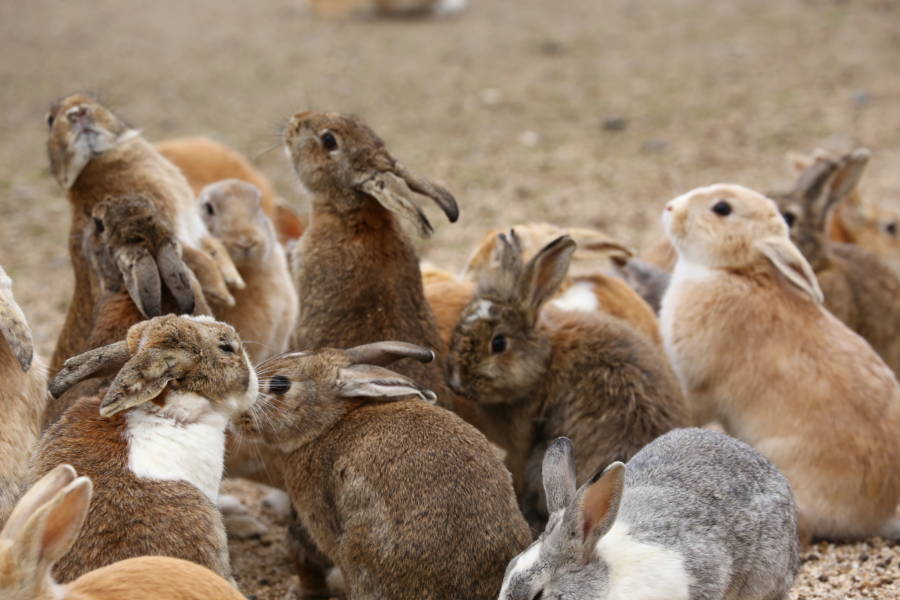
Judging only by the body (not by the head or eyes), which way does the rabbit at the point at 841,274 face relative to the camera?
to the viewer's left

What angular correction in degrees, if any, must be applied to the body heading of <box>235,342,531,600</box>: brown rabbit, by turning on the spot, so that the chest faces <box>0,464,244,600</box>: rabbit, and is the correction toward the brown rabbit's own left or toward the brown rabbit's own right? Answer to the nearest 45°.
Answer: approximately 45° to the brown rabbit's own left

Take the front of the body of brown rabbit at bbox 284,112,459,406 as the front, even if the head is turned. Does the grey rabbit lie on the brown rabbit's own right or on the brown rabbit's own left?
on the brown rabbit's own left

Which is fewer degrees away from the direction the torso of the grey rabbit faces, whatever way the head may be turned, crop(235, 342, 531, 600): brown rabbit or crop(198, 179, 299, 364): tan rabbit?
the brown rabbit

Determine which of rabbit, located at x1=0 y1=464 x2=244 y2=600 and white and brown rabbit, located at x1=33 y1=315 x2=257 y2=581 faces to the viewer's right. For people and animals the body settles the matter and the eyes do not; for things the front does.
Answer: the white and brown rabbit

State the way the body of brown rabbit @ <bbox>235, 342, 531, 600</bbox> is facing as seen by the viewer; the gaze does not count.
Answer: to the viewer's left

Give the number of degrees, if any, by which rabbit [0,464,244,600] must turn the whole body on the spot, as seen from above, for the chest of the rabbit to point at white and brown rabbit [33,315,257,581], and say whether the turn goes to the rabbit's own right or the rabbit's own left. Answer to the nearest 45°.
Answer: approximately 90° to the rabbit's own right

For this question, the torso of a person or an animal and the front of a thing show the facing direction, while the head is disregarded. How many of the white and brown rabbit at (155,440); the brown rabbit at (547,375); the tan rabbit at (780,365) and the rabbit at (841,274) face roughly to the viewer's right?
1

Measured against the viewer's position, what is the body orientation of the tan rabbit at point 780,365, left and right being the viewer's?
facing to the left of the viewer

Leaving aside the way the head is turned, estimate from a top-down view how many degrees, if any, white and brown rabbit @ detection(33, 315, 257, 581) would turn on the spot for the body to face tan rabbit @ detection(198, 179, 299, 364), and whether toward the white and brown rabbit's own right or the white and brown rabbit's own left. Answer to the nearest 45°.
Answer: approximately 90° to the white and brown rabbit's own left

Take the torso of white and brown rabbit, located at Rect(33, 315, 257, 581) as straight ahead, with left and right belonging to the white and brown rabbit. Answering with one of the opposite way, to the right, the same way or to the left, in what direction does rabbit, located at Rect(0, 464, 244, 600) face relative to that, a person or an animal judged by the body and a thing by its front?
the opposite way

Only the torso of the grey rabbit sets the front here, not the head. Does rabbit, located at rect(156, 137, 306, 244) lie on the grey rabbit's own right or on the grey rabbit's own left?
on the grey rabbit's own right

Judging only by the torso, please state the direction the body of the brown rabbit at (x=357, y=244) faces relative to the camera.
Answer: to the viewer's left

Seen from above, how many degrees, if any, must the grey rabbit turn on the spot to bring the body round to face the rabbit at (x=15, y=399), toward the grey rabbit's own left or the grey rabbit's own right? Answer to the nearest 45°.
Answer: approximately 45° to the grey rabbit's own right
